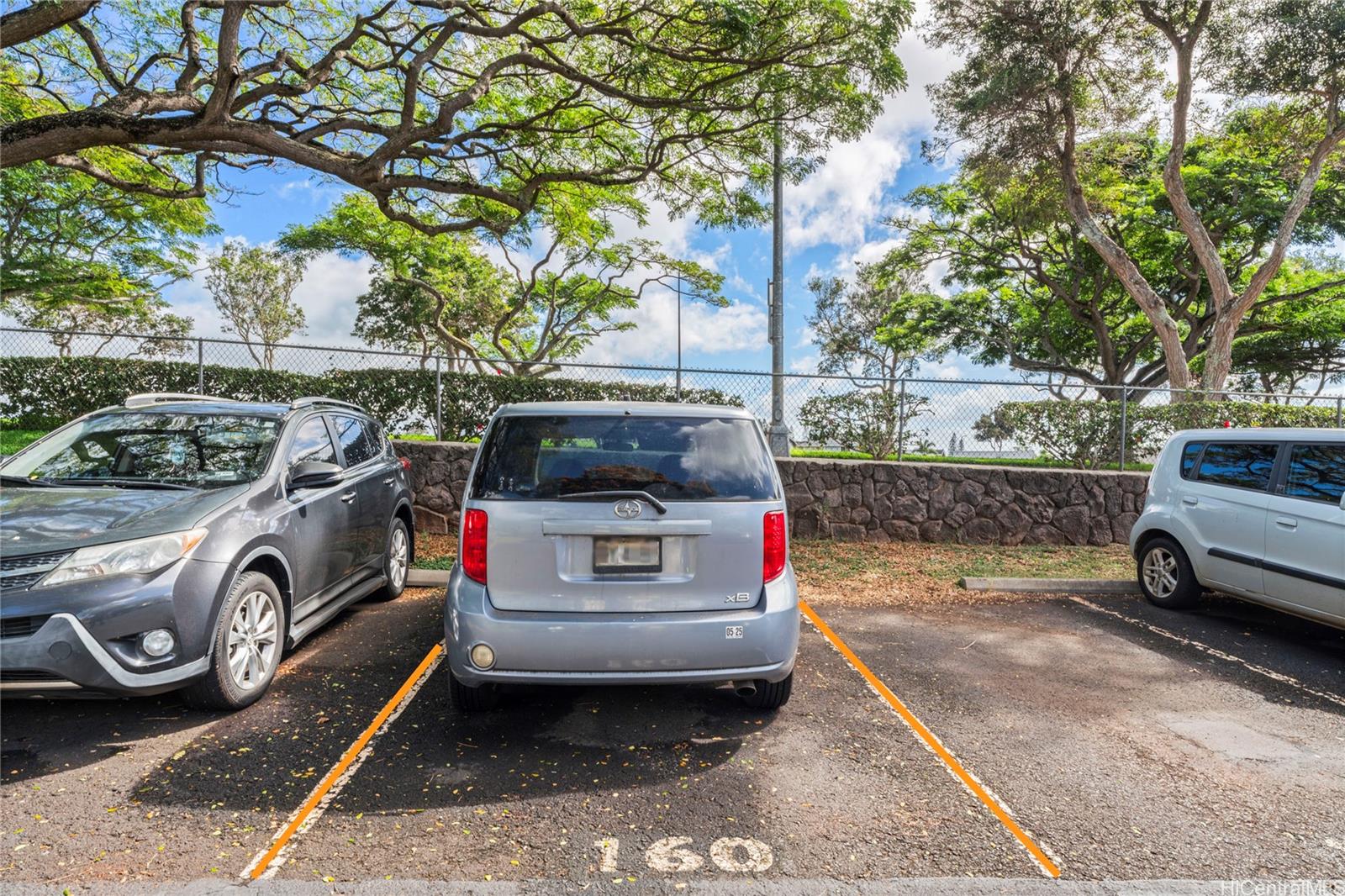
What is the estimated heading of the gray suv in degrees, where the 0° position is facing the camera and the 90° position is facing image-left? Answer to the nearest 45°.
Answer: approximately 45°

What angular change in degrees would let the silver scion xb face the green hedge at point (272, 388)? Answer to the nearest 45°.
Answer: approximately 45° to its left

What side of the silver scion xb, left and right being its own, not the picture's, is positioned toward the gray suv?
left

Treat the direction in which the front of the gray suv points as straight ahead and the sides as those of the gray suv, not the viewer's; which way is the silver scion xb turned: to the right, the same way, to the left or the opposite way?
the opposite way

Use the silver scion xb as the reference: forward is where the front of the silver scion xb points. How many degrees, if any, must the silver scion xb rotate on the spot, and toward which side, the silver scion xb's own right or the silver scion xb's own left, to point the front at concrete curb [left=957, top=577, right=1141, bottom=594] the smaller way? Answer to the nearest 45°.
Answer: approximately 45° to the silver scion xb's own right

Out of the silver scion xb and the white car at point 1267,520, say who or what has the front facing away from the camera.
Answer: the silver scion xb

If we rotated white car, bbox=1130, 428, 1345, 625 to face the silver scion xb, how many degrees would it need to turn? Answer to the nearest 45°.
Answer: approximately 90° to its right

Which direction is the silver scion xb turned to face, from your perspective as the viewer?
facing away from the viewer
